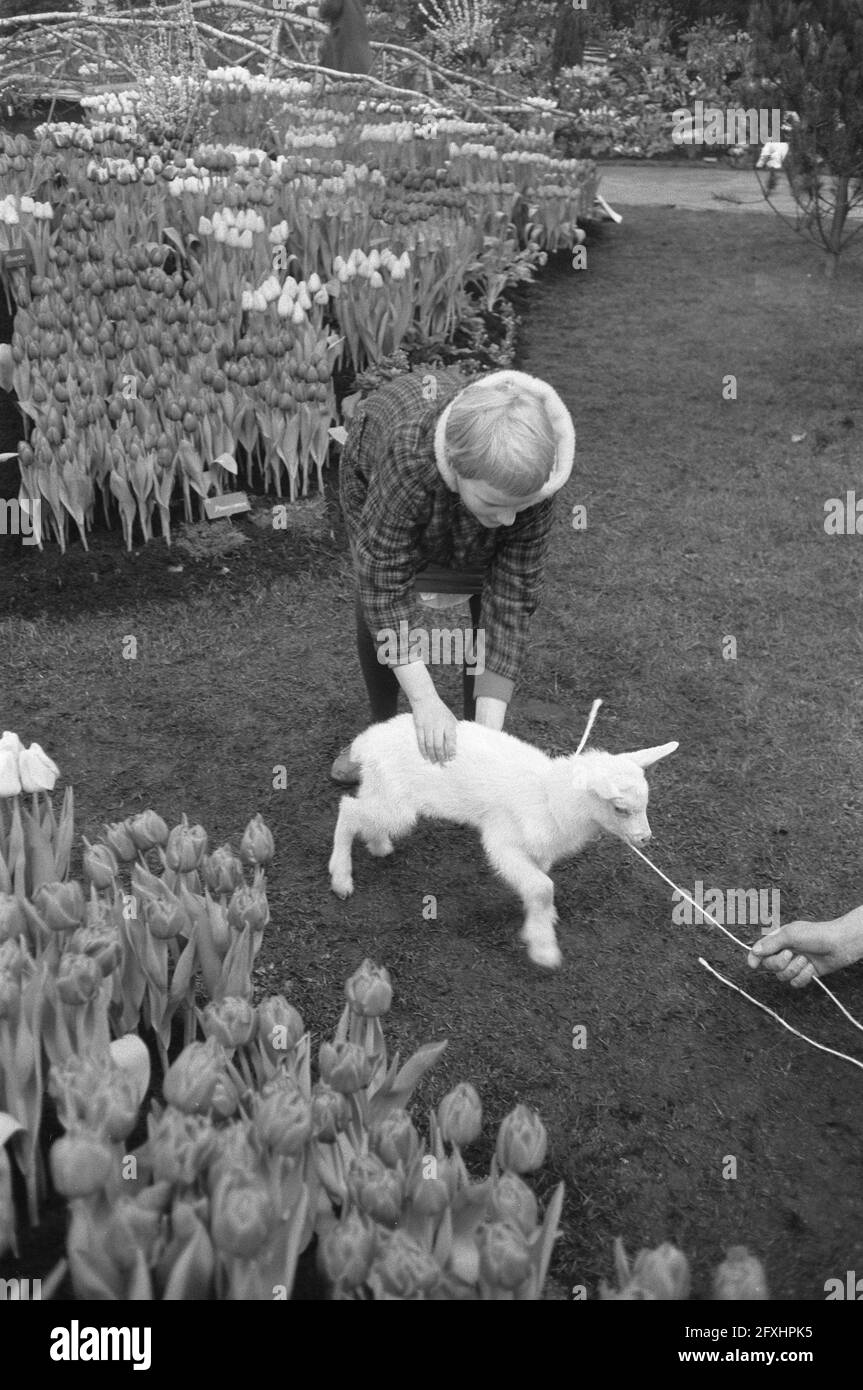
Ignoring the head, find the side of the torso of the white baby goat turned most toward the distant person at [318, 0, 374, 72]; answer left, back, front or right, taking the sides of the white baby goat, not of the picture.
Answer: left

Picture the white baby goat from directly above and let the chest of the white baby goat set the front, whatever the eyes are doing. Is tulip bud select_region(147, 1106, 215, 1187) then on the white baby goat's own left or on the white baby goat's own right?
on the white baby goat's own right

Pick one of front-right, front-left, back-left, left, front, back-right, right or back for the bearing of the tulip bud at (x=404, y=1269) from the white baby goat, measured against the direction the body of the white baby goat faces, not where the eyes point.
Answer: right

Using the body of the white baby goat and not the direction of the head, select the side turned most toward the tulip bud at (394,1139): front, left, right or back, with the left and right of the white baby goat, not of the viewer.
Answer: right

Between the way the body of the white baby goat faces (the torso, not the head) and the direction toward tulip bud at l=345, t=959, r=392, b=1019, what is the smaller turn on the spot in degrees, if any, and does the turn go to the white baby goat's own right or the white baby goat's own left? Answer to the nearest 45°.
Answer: approximately 90° to the white baby goat's own right

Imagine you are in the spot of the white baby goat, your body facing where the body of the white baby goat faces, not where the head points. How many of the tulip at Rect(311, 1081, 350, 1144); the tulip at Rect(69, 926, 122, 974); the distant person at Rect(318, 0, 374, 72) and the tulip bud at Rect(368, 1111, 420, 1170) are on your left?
1

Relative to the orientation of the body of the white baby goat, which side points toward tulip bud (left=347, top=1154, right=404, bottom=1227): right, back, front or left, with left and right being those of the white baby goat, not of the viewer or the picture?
right

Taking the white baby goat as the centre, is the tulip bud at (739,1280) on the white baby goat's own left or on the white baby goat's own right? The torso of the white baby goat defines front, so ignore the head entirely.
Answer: on the white baby goat's own right

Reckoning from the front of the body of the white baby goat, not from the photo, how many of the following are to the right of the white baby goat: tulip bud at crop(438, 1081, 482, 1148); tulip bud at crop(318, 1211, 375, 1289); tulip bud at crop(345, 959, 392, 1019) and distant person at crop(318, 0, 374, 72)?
3

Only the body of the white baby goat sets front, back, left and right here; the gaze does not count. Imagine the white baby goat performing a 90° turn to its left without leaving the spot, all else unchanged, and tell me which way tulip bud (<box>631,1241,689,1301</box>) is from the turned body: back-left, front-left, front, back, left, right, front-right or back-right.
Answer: back

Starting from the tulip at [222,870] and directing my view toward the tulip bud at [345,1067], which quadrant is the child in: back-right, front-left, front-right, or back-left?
back-left

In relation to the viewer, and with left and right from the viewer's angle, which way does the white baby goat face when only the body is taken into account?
facing to the right of the viewer
